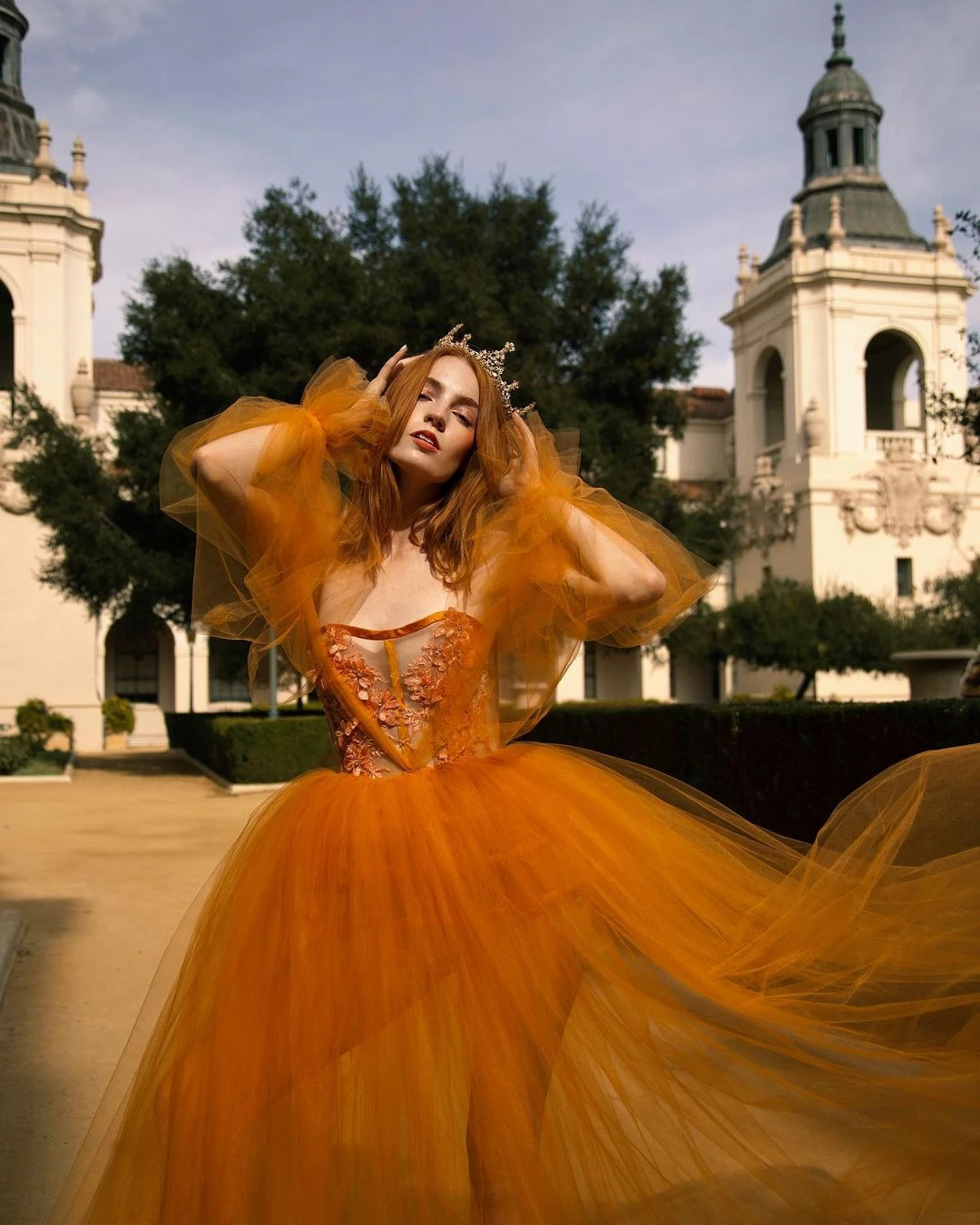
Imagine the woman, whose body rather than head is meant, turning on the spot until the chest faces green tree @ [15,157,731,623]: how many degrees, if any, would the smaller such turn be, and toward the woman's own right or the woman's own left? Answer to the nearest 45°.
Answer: approximately 180°

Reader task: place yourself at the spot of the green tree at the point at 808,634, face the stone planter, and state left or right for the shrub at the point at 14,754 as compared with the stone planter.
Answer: right

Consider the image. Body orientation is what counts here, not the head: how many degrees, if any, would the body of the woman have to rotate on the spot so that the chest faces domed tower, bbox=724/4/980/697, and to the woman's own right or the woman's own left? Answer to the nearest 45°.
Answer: approximately 180°

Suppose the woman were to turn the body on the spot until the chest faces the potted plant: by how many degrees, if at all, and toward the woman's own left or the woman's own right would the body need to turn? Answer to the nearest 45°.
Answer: approximately 180°

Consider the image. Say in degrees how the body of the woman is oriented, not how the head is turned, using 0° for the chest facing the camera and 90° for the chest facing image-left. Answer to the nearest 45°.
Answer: approximately 0°

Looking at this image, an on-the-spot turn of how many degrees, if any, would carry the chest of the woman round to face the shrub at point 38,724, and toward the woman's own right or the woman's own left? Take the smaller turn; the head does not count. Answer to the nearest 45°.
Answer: approximately 180°

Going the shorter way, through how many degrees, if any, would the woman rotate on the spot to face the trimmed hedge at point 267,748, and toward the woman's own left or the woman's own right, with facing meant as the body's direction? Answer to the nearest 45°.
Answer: approximately 180°

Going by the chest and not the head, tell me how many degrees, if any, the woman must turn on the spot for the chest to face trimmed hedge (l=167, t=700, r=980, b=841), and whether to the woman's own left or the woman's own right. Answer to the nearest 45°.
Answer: approximately 180°

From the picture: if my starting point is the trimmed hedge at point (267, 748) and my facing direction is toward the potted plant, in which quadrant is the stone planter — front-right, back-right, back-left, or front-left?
back-right

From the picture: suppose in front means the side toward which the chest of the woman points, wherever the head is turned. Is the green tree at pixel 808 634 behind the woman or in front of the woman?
behind
